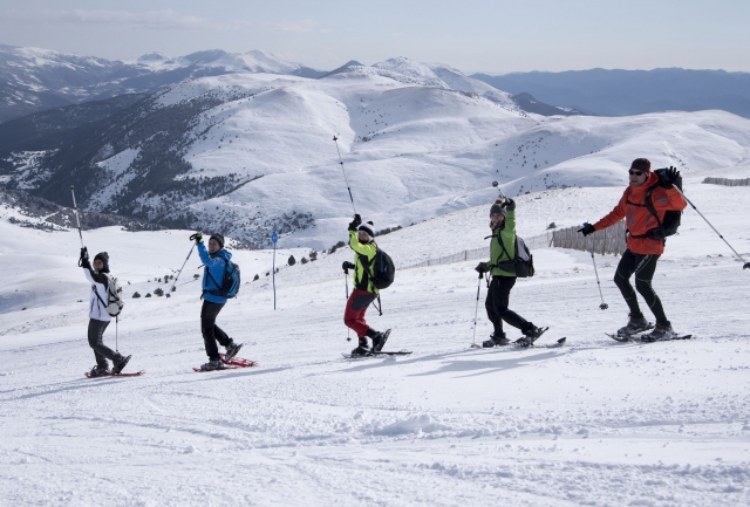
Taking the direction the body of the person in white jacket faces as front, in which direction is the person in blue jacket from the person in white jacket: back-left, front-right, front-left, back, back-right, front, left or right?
back-left

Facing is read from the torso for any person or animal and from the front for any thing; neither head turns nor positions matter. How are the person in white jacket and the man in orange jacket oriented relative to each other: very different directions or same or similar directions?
same or similar directions

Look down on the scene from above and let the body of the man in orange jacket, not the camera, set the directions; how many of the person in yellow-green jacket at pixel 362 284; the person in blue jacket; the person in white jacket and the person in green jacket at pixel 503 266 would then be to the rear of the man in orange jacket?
0

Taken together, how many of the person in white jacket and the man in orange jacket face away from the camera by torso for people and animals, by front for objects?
0

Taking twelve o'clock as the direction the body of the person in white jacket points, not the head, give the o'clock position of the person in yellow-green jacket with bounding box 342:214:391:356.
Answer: The person in yellow-green jacket is roughly at 7 o'clock from the person in white jacket.

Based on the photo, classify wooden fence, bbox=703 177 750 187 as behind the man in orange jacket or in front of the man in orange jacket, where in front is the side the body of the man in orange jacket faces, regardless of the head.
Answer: behind

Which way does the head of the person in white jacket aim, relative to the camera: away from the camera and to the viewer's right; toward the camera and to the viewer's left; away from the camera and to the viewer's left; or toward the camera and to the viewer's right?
toward the camera and to the viewer's left

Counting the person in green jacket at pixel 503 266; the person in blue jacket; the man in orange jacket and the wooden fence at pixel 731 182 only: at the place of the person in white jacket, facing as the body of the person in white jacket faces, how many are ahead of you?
0

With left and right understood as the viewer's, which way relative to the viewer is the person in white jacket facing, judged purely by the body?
facing to the left of the viewer

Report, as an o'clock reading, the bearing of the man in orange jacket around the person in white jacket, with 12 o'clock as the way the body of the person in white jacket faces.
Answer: The man in orange jacket is roughly at 7 o'clock from the person in white jacket.

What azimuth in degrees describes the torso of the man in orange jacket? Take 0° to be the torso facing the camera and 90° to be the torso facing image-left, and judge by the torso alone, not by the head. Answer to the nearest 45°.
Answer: approximately 45°

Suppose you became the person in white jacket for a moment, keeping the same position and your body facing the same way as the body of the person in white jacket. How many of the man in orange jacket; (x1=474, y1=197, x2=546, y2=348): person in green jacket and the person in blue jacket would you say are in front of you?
0

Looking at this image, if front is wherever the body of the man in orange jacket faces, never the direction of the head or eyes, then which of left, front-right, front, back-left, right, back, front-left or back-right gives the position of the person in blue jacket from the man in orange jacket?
front-right

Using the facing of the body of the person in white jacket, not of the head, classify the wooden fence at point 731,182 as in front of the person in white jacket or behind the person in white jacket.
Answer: behind

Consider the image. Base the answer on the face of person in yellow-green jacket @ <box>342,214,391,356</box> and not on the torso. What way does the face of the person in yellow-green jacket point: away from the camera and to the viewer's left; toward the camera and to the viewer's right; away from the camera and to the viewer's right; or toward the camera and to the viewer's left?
toward the camera and to the viewer's left

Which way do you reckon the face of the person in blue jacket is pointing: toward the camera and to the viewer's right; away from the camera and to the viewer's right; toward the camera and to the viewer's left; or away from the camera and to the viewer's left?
toward the camera and to the viewer's left
